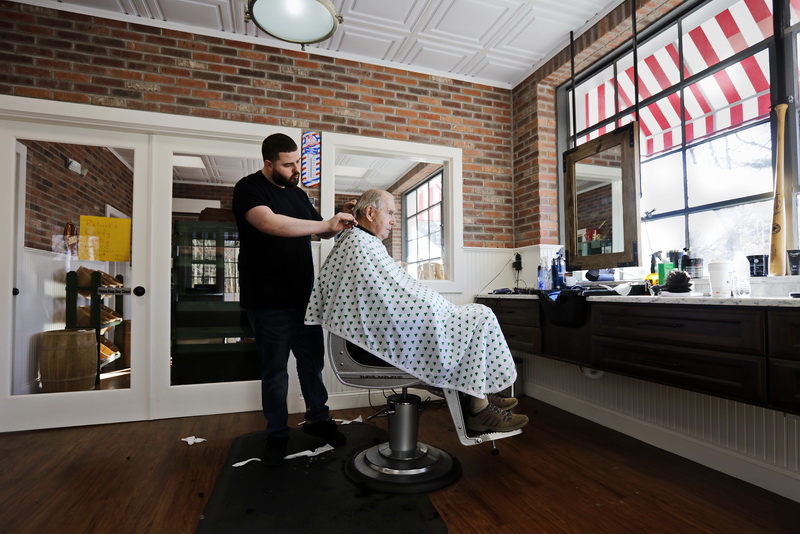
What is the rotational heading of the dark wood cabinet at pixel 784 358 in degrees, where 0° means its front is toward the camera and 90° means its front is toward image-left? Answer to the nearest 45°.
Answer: approximately 45°

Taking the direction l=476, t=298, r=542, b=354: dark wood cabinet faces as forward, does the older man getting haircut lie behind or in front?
in front

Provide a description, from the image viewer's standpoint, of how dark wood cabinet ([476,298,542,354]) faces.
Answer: facing the viewer and to the left of the viewer

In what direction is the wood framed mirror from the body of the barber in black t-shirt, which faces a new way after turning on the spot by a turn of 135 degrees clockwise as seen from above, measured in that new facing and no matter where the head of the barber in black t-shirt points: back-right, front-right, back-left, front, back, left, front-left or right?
back

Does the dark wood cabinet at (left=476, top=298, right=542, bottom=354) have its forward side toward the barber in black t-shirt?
yes

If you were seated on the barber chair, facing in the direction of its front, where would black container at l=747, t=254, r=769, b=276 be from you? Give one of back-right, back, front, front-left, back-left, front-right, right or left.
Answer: front

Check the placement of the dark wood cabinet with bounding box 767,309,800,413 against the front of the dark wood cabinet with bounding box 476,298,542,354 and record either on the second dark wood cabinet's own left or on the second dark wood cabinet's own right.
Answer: on the second dark wood cabinet's own left

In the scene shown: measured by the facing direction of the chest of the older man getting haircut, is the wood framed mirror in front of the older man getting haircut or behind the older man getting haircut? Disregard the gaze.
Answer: in front

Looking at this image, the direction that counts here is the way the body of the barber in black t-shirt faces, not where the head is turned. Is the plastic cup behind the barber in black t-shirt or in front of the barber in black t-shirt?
in front

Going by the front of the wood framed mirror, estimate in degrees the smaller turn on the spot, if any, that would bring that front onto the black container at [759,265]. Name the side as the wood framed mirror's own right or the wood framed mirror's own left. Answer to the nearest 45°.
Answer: approximately 90° to the wood framed mirror's own left

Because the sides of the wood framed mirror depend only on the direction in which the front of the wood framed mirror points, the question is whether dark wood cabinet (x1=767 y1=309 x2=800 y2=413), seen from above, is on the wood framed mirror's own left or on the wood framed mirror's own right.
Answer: on the wood framed mirror's own left

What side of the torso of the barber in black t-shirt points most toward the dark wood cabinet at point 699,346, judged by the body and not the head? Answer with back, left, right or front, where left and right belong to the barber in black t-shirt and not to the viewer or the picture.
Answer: front

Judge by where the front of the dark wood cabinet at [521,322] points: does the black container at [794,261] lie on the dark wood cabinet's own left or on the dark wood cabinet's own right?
on the dark wood cabinet's own left

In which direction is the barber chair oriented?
to the viewer's right

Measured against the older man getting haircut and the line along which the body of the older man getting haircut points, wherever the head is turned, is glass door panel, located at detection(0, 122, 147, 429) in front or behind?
behind

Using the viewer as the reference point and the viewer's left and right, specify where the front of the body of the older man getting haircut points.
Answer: facing to the right of the viewer

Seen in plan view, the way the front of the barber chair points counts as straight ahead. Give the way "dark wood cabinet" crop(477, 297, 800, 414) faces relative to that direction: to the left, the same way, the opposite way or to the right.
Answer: the opposite way

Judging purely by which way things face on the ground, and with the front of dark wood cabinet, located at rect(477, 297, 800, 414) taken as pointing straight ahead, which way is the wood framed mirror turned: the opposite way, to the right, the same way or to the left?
the same way
